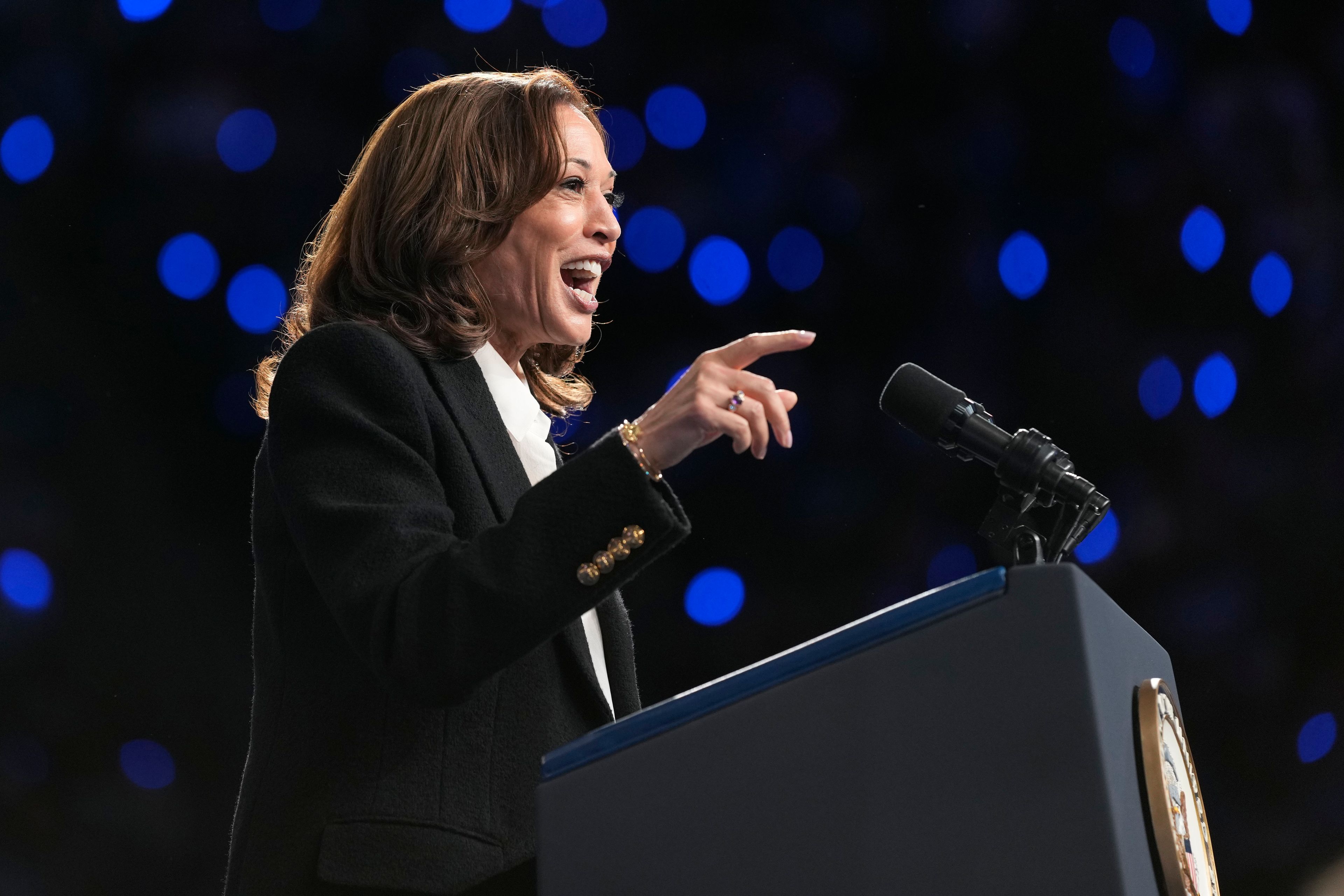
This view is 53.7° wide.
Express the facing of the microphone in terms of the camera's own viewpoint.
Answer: facing to the left of the viewer

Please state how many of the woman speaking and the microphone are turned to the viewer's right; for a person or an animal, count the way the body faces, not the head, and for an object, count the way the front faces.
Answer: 1

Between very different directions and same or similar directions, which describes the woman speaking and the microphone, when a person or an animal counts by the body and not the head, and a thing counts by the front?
very different directions

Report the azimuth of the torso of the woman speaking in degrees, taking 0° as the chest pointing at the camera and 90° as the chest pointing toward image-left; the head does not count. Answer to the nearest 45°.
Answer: approximately 270°

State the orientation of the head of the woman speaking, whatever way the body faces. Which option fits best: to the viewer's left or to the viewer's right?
to the viewer's right
